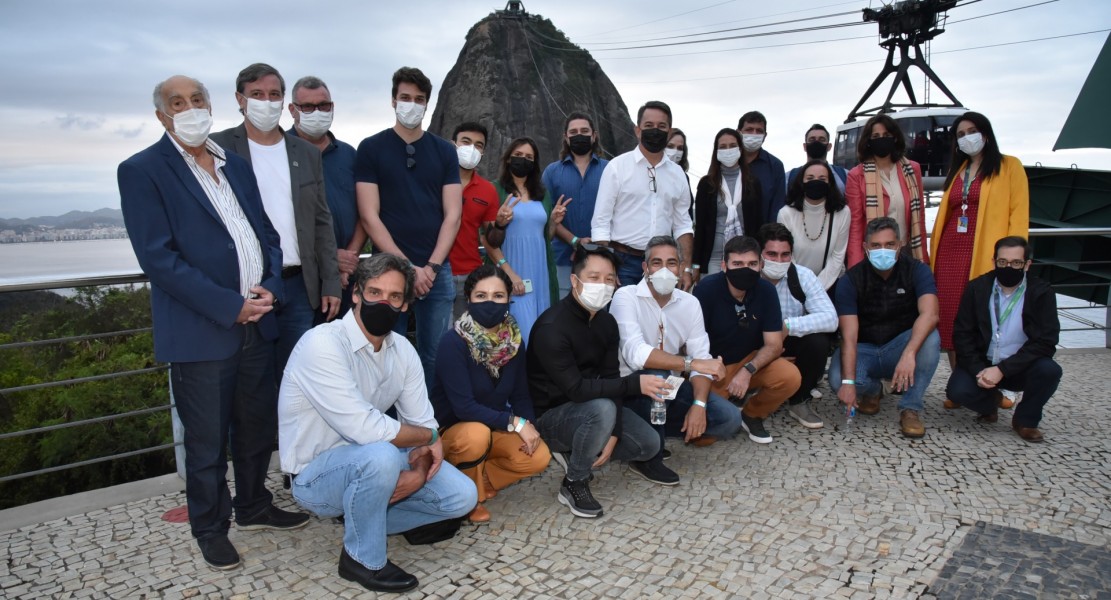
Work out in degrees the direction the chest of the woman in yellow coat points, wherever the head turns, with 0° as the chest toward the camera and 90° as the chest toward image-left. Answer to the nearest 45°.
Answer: approximately 45°

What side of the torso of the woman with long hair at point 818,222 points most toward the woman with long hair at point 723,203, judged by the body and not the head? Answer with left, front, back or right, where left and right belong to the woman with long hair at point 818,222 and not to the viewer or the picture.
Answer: right

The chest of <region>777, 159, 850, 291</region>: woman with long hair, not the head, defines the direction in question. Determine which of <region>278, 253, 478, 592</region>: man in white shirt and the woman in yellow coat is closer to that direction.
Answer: the man in white shirt

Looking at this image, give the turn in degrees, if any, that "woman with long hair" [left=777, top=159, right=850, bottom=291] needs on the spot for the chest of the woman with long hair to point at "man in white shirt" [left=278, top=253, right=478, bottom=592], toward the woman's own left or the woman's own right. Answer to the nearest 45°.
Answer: approximately 45° to the woman's own right

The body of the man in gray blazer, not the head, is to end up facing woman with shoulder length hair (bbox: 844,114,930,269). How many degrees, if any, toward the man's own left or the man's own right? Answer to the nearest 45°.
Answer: approximately 90° to the man's own left

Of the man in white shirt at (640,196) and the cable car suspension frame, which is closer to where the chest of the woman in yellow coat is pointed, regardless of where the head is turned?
the man in white shirt
